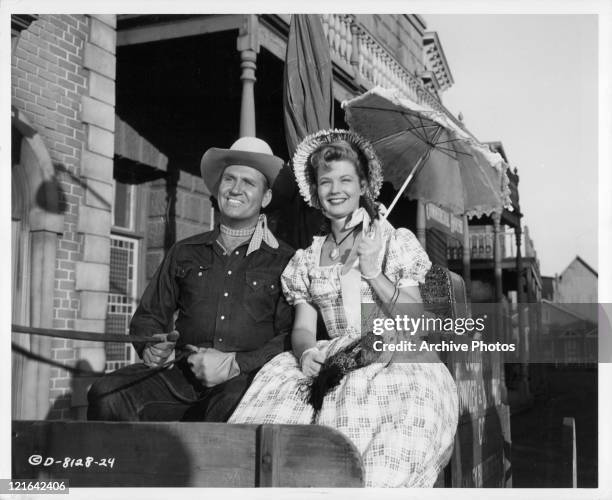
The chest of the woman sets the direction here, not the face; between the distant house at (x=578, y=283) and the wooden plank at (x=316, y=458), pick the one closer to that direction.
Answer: the wooden plank

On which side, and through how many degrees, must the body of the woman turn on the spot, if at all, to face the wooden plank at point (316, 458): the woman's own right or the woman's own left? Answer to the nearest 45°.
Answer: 0° — they already face it

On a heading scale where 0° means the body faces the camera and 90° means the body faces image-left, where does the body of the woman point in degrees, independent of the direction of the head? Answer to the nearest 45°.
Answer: approximately 0°

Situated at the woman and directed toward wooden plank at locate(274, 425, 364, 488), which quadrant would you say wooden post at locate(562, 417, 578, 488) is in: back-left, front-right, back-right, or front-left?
back-left

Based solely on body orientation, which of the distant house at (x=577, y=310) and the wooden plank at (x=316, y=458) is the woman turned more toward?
the wooden plank

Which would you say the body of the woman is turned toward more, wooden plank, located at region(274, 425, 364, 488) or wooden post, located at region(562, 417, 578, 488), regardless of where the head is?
the wooden plank

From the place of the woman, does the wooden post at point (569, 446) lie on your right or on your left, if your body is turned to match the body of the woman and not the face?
on your left
